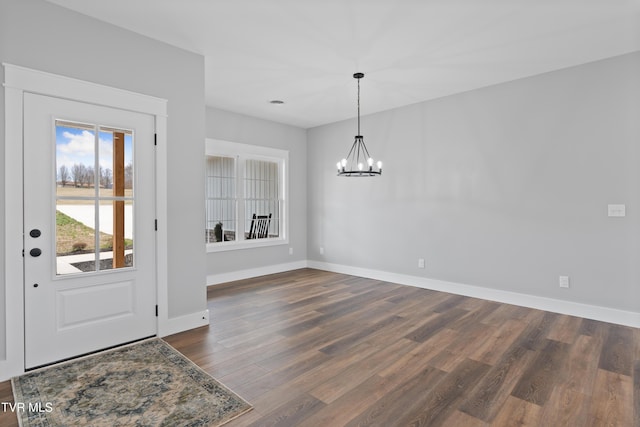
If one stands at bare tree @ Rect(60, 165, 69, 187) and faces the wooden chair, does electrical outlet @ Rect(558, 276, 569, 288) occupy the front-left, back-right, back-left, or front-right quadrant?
front-right

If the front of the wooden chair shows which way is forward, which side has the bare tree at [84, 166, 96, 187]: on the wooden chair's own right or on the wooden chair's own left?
on the wooden chair's own left

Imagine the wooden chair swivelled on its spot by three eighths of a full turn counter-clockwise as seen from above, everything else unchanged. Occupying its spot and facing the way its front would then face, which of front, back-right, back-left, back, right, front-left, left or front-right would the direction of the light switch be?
front-left

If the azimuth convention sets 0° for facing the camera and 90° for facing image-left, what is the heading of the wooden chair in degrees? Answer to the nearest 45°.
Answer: approximately 135°

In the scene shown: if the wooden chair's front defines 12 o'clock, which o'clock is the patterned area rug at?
The patterned area rug is roughly at 8 o'clock from the wooden chair.

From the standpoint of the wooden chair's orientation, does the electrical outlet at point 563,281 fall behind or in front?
behind
